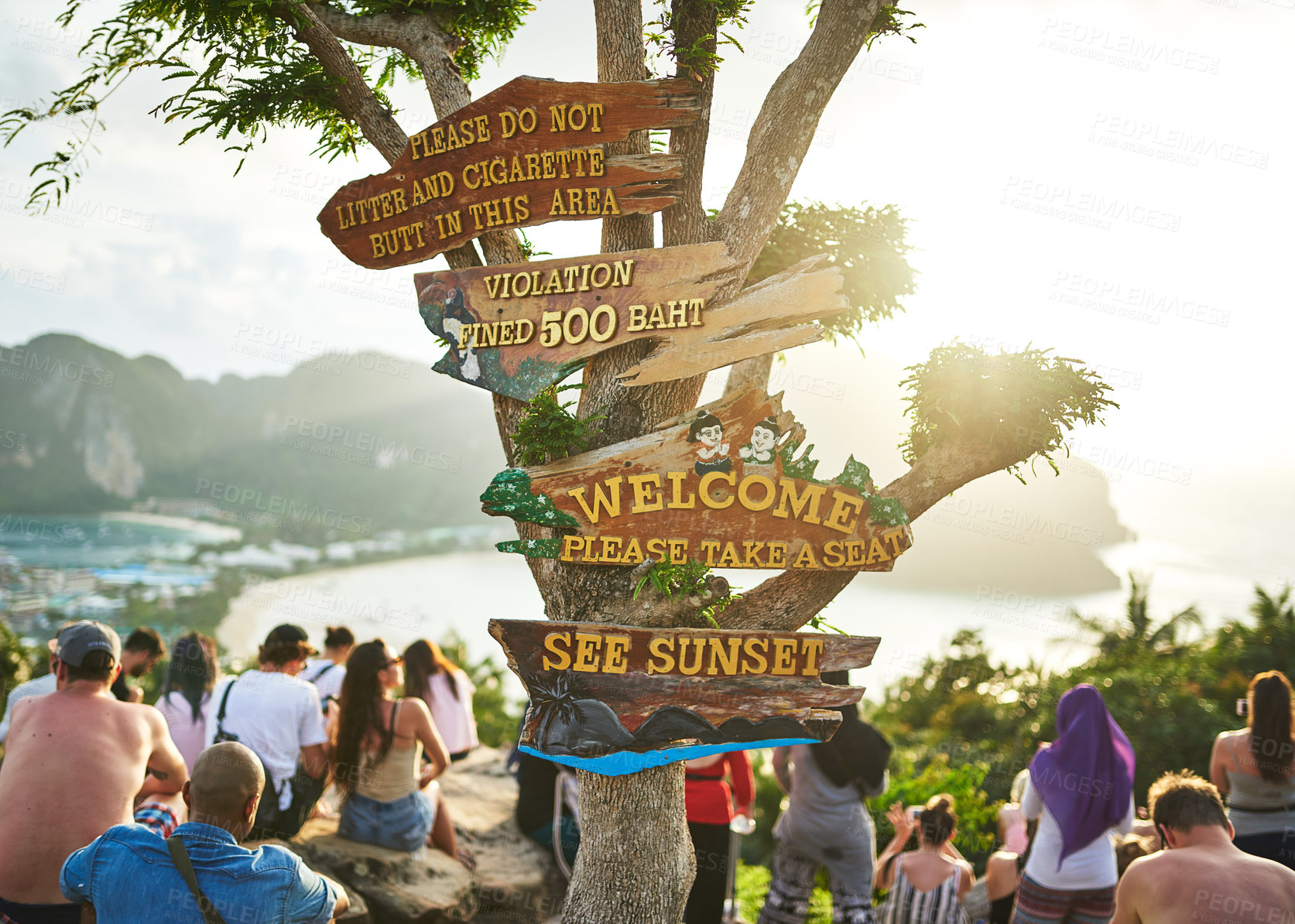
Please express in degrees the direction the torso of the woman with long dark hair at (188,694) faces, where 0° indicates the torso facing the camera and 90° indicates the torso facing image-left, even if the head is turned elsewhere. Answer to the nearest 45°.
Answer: approximately 180°

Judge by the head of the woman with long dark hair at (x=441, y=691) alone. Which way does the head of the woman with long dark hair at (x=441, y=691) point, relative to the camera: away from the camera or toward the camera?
away from the camera

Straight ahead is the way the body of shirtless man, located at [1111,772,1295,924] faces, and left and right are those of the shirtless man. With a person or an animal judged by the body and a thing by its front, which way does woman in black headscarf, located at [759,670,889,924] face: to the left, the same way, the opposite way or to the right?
the same way

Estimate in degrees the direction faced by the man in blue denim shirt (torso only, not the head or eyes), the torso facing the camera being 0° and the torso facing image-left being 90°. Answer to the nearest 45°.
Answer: approximately 180°

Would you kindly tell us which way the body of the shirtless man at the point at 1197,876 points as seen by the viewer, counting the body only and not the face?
away from the camera

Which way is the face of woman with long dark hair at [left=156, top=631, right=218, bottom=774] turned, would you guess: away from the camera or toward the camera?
away from the camera

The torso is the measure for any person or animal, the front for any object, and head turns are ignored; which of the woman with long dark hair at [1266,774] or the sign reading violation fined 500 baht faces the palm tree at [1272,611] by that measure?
the woman with long dark hair

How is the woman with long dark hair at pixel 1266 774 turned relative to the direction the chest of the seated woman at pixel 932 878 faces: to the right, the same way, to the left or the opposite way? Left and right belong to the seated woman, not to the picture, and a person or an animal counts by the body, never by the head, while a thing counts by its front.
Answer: the same way

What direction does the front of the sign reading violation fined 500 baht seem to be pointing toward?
toward the camera

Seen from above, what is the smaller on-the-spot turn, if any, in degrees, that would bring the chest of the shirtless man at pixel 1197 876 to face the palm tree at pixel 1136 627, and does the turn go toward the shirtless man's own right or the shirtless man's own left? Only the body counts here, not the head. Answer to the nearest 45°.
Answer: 0° — they already face it

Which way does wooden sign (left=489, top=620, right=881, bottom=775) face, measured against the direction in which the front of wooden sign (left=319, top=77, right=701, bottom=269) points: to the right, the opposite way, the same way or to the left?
the same way

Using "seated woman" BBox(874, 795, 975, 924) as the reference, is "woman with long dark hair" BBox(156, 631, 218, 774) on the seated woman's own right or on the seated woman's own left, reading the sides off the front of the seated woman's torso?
on the seated woman's own left

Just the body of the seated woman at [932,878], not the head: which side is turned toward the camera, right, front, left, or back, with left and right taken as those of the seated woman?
back

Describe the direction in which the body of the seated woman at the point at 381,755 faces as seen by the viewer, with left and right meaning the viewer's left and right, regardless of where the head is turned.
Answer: facing away from the viewer and to the right of the viewer

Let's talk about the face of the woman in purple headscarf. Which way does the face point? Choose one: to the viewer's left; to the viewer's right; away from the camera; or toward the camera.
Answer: away from the camera

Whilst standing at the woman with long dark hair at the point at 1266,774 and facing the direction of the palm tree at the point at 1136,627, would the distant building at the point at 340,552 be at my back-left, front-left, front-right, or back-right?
front-left

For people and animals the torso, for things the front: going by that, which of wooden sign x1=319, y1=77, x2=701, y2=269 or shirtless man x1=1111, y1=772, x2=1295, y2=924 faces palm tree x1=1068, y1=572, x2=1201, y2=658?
the shirtless man
